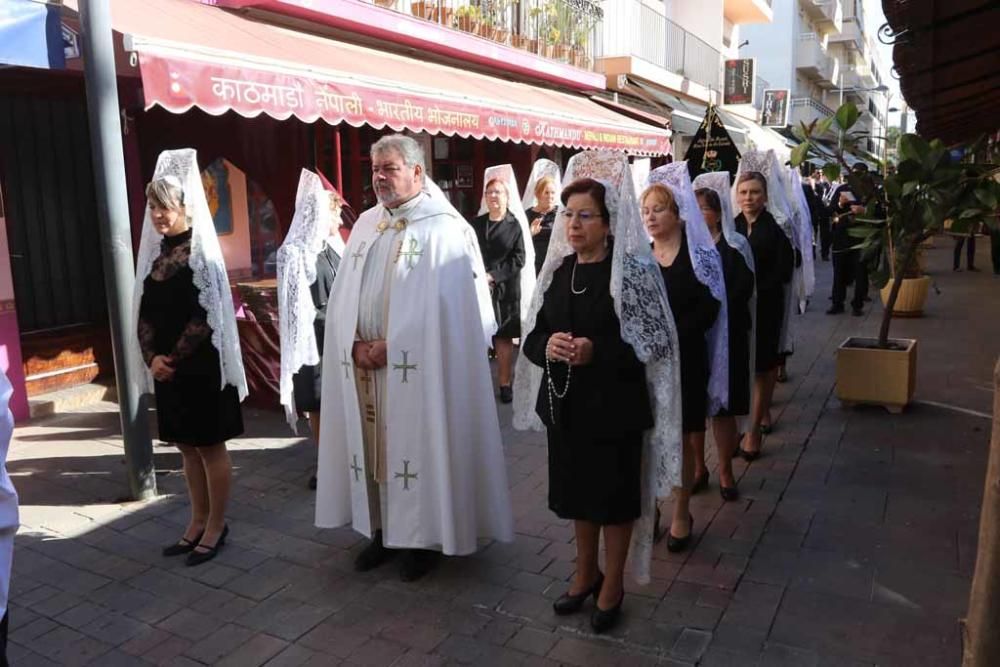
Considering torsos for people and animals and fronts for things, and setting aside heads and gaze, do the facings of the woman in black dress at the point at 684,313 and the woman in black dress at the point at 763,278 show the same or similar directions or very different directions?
same or similar directions

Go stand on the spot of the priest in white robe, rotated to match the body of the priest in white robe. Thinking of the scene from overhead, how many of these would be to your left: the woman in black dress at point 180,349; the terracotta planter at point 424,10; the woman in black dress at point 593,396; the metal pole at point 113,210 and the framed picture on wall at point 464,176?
1

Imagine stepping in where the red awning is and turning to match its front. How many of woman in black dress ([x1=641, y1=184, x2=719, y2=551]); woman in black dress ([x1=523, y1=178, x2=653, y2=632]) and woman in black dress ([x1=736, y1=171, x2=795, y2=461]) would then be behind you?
0

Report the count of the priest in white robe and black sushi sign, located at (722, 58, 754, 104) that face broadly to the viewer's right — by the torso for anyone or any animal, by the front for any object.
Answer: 0

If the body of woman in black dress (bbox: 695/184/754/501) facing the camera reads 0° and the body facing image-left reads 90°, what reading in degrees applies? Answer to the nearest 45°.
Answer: approximately 45°

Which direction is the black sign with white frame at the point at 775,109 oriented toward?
toward the camera

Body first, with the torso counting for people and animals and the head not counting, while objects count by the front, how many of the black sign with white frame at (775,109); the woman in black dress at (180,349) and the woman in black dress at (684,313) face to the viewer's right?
0

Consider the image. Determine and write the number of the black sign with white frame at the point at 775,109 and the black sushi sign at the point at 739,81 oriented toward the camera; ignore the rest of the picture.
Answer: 2

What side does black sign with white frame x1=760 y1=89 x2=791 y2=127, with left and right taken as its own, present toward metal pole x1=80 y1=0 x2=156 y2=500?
front

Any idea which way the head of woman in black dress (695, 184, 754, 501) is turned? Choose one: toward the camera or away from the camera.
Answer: toward the camera

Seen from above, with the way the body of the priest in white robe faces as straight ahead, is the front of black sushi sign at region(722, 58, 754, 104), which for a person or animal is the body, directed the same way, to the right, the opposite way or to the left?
the same way
